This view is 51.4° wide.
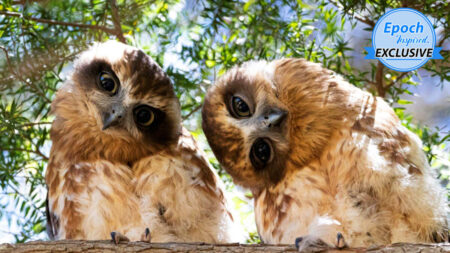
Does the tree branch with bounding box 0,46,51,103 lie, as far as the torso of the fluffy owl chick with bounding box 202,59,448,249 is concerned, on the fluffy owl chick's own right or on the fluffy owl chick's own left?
on the fluffy owl chick's own right

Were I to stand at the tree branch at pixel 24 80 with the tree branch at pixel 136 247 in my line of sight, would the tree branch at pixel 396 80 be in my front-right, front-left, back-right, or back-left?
front-left

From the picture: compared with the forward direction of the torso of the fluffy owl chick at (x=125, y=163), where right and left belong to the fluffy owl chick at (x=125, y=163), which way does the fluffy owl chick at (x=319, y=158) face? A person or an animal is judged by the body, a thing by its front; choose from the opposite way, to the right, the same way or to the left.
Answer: the same way

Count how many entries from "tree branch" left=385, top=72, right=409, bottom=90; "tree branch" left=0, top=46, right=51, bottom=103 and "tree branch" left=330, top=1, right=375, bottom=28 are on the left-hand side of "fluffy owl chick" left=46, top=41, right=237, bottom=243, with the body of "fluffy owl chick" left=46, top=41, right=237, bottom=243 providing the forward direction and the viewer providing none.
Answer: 2

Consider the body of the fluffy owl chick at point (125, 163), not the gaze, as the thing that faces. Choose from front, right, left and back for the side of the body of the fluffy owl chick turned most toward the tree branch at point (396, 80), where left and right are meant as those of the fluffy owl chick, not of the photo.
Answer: left

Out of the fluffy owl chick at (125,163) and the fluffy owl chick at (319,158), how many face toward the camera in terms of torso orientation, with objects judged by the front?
2

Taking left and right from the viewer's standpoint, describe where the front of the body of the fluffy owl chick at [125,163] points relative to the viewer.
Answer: facing the viewer

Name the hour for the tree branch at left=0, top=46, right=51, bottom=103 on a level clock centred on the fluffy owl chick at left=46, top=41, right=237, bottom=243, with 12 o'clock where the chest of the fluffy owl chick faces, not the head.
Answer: The tree branch is roughly at 4 o'clock from the fluffy owl chick.

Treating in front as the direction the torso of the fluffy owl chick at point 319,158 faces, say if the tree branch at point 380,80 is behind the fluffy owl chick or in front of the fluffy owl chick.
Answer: behind
